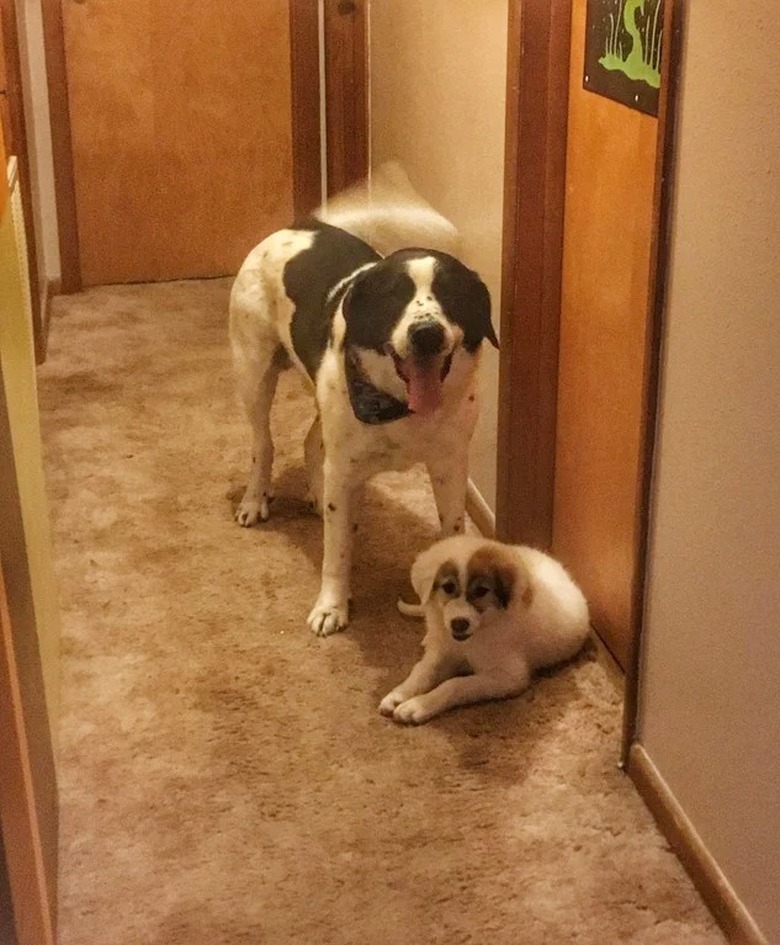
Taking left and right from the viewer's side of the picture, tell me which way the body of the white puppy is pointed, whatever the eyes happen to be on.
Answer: facing the viewer and to the left of the viewer

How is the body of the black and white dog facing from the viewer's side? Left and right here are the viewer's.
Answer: facing the viewer and to the right of the viewer

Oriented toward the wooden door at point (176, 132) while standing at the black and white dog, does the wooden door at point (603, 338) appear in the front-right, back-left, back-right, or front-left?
back-right

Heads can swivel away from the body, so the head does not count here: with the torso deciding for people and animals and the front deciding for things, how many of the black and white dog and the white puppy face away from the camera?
0

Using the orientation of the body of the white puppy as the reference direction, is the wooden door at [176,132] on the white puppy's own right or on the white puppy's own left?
on the white puppy's own right
